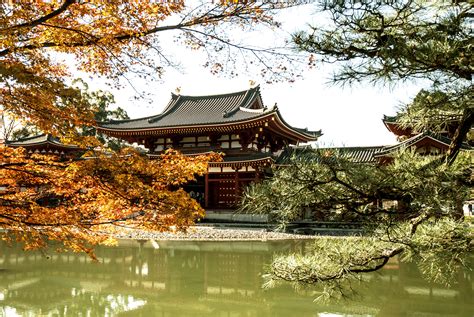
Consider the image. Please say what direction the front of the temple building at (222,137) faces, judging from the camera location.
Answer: facing the viewer and to the left of the viewer
